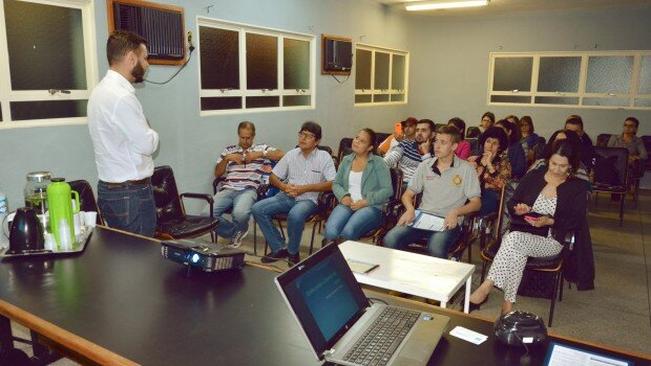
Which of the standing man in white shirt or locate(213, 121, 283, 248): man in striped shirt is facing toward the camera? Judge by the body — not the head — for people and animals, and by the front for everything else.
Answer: the man in striped shirt

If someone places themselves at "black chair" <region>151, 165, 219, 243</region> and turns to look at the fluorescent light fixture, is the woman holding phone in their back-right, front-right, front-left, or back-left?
front-right

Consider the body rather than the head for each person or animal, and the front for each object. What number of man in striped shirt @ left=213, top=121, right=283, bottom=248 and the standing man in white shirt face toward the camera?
1

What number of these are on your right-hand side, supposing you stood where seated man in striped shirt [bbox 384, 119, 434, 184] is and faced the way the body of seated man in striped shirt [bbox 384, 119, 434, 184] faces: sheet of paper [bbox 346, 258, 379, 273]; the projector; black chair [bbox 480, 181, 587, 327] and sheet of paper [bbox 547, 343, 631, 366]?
0

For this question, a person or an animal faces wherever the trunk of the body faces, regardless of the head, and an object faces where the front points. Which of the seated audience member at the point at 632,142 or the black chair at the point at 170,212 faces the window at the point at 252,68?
the seated audience member

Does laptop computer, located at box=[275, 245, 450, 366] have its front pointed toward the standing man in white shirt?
no

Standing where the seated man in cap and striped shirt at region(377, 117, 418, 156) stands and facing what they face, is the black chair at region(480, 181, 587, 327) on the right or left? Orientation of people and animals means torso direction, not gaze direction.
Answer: on their left

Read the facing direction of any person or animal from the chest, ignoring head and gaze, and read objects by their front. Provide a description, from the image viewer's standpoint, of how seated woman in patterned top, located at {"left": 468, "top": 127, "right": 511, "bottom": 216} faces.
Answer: facing the viewer and to the left of the viewer

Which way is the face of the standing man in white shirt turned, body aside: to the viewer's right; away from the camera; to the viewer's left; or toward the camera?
to the viewer's right

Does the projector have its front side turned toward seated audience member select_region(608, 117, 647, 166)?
no

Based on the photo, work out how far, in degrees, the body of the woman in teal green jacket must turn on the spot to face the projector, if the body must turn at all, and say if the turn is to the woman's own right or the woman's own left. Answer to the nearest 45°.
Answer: approximately 45° to the woman's own left

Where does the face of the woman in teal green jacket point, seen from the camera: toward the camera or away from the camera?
toward the camera

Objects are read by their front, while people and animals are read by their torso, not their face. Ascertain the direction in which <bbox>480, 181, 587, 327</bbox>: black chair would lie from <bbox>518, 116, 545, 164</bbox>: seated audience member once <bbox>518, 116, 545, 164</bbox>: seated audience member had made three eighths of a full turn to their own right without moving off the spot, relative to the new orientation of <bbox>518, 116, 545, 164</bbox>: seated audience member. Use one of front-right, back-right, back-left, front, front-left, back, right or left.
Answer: back

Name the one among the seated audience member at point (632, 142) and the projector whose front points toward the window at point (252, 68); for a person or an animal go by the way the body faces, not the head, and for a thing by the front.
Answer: the seated audience member

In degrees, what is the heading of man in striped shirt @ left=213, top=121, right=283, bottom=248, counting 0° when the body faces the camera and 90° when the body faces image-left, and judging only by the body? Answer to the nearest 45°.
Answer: approximately 0°

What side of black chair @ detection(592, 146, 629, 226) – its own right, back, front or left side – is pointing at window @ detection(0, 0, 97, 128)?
front

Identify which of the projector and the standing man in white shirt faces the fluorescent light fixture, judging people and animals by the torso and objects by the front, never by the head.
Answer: the standing man in white shirt

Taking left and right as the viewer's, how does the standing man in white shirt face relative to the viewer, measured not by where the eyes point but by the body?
facing away from the viewer and to the right of the viewer

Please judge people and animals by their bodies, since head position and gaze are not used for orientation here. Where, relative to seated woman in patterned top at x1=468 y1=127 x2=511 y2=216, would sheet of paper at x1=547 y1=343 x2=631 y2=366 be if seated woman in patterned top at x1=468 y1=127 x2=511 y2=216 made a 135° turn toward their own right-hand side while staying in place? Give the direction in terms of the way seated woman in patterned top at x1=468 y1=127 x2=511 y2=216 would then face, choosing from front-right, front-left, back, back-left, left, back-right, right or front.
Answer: back

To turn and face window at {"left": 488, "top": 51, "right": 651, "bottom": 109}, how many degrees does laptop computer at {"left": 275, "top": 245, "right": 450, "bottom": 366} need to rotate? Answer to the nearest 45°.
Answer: approximately 90° to its left
